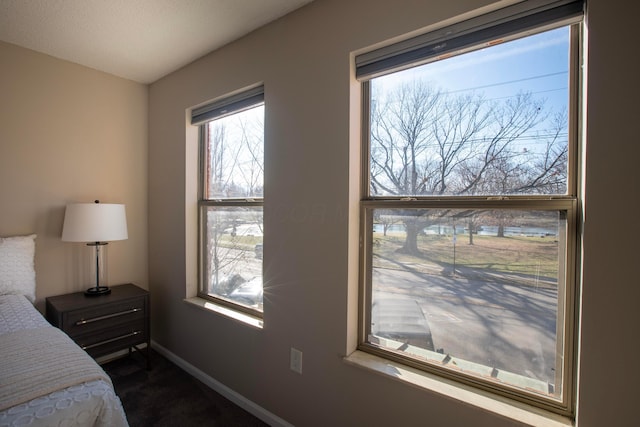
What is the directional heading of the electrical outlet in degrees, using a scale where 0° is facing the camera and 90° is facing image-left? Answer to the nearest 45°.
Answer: approximately 45°

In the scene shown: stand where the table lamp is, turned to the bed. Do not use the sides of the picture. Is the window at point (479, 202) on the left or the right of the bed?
left

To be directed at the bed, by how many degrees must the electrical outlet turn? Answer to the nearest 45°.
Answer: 0° — it already faces it
